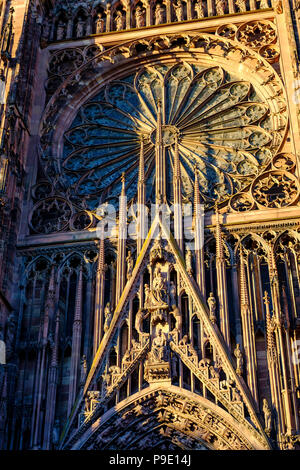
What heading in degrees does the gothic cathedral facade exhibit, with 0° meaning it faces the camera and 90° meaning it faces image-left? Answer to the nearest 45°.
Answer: approximately 0°
